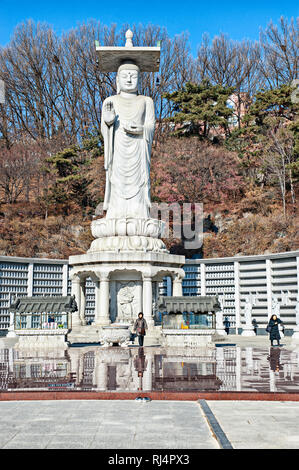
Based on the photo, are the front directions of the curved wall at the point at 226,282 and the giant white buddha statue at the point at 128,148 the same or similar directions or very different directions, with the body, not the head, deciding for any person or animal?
same or similar directions

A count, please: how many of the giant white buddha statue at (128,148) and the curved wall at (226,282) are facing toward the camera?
2

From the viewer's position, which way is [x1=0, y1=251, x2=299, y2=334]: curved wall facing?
facing the viewer

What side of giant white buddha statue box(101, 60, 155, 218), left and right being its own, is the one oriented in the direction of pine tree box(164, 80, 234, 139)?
back

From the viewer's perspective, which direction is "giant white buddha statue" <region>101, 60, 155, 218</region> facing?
toward the camera
